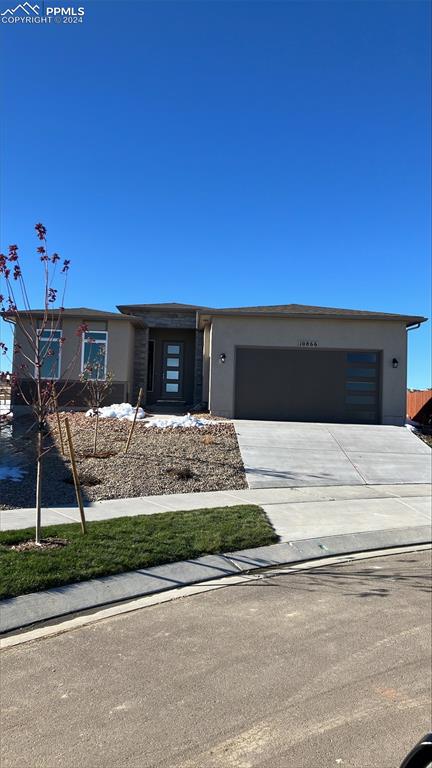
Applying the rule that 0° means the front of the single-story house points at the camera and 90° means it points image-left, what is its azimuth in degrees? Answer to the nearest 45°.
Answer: approximately 0°

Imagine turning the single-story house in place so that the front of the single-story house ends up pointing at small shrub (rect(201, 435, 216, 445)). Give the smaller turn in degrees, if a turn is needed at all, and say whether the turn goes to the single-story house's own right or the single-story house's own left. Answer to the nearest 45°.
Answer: approximately 45° to the single-story house's own right
